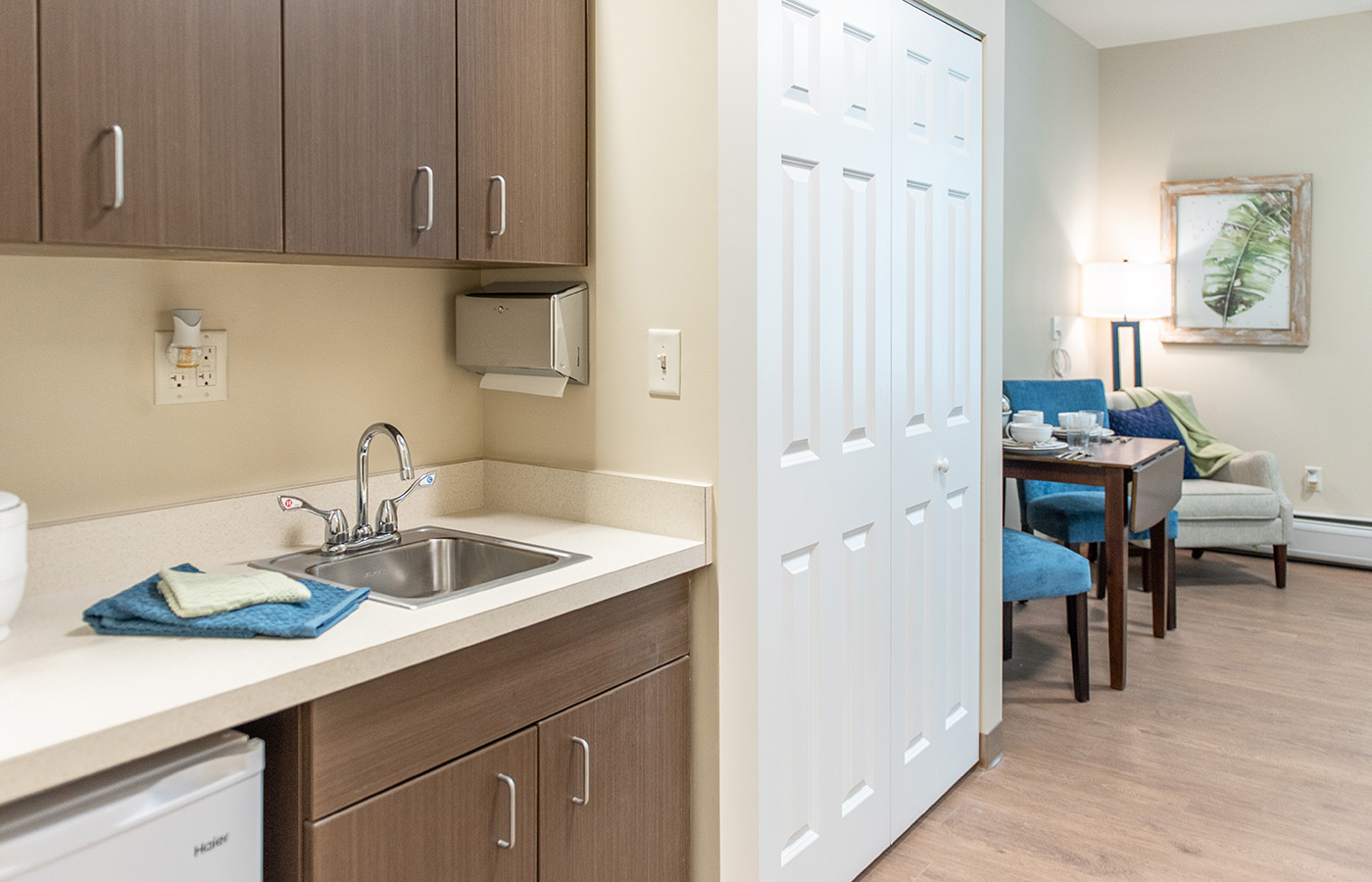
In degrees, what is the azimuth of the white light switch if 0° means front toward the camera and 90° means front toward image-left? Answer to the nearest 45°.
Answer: approximately 45°

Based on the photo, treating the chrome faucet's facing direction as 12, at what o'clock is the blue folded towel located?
The blue folded towel is roughly at 2 o'clock from the chrome faucet.

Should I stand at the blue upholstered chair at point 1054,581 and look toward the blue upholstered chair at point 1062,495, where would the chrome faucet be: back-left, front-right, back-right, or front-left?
back-left
